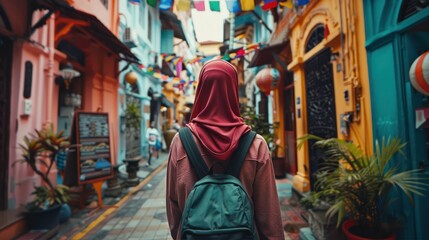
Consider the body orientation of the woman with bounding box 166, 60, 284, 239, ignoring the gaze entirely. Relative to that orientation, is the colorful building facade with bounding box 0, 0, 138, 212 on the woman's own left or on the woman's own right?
on the woman's own left

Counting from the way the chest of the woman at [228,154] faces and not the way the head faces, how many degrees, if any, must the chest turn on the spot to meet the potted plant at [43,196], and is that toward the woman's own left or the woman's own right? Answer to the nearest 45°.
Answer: approximately 45° to the woman's own left

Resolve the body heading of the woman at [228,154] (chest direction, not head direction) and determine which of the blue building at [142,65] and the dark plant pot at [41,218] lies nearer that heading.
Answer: the blue building

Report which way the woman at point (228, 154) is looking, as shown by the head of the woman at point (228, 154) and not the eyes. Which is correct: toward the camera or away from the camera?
away from the camera

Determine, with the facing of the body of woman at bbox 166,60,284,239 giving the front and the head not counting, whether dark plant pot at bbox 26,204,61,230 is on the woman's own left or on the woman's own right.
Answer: on the woman's own left

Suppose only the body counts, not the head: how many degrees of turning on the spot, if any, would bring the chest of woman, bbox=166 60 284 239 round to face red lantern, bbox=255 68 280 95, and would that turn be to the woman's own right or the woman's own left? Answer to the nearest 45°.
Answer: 0° — they already face it

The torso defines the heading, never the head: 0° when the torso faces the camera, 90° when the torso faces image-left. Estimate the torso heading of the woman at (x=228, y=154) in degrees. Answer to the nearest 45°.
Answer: approximately 180°

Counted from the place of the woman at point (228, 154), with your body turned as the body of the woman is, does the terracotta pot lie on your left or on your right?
on your right

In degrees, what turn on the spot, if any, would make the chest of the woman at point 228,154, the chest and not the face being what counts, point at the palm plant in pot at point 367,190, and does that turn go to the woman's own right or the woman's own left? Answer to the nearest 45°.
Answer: approximately 45° to the woman's own right
